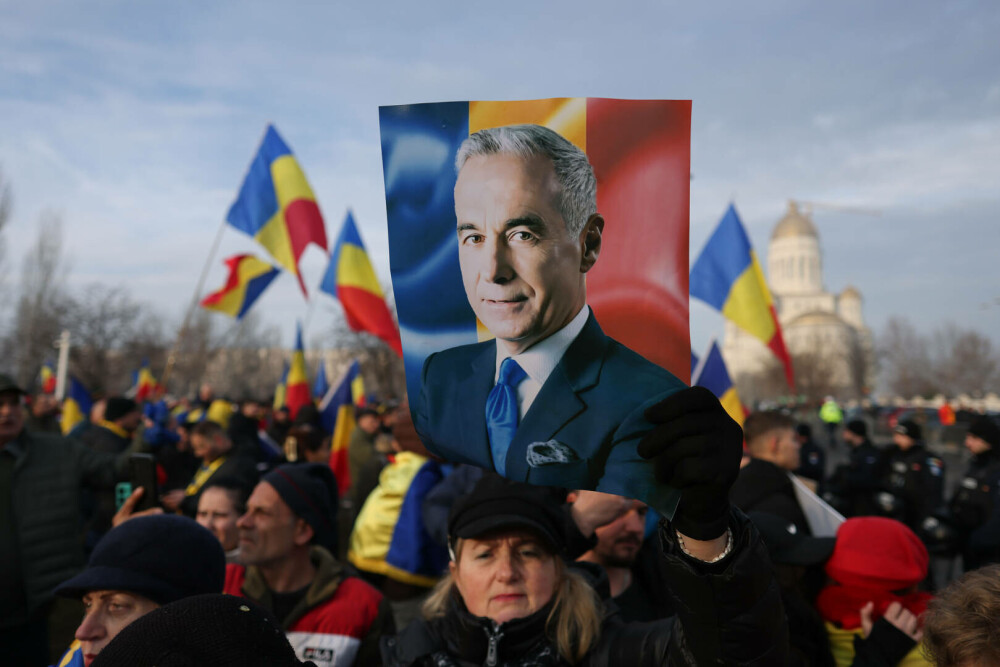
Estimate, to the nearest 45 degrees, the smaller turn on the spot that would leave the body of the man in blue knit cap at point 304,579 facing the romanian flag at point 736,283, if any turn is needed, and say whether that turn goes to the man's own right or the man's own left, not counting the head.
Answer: approximately 180°

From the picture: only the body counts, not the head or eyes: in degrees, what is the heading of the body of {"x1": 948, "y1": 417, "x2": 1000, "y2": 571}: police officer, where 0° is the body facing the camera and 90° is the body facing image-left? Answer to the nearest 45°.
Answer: approximately 45°

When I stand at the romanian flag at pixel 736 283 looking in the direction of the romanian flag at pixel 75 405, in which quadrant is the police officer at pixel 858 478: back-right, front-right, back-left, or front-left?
back-right

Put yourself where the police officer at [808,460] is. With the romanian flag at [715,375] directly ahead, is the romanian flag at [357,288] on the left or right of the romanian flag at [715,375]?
right

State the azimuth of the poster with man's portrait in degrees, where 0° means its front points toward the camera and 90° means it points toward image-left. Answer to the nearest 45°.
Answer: approximately 0°

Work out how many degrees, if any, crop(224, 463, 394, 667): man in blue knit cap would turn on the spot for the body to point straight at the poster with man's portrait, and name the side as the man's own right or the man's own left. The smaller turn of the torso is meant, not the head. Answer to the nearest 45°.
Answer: approximately 45° to the man's own left

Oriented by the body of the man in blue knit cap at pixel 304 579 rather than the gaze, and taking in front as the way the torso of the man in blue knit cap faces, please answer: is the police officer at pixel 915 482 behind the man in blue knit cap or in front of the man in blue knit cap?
behind

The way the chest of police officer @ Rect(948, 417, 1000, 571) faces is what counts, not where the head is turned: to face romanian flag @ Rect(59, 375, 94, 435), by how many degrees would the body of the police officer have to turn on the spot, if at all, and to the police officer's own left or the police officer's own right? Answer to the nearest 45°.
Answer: approximately 45° to the police officer's own right

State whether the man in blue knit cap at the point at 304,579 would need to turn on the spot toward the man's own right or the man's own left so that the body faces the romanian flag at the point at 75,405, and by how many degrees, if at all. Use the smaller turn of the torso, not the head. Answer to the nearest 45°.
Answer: approximately 135° to the man's own right
